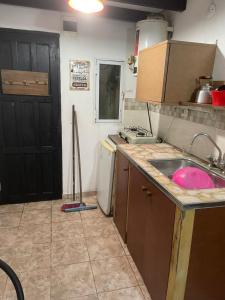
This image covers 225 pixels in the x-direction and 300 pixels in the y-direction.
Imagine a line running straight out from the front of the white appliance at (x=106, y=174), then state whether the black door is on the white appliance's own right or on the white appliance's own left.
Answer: on the white appliance's own right

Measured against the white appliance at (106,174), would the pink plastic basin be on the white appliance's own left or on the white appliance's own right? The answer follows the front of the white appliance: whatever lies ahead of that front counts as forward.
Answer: on the white appliance's own left

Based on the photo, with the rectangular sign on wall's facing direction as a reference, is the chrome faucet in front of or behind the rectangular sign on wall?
in front

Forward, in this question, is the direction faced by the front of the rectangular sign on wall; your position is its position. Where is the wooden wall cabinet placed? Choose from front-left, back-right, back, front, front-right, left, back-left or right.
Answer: front-left

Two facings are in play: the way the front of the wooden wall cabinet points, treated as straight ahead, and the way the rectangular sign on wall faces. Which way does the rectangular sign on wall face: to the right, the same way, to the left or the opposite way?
to the left

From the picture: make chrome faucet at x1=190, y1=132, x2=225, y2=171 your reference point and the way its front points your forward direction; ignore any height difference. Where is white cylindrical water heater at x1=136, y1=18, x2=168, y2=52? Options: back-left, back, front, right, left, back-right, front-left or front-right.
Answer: right

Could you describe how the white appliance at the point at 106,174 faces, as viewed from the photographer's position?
facing the viewer and to the left of the viewer

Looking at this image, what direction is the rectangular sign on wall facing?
toward the camera

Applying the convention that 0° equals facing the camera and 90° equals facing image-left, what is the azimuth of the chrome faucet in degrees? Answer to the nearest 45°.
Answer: approximately 45°

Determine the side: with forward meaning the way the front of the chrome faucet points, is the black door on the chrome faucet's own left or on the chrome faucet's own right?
on the chrome faucet's own right

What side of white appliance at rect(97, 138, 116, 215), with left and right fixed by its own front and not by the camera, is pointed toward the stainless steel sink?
left
